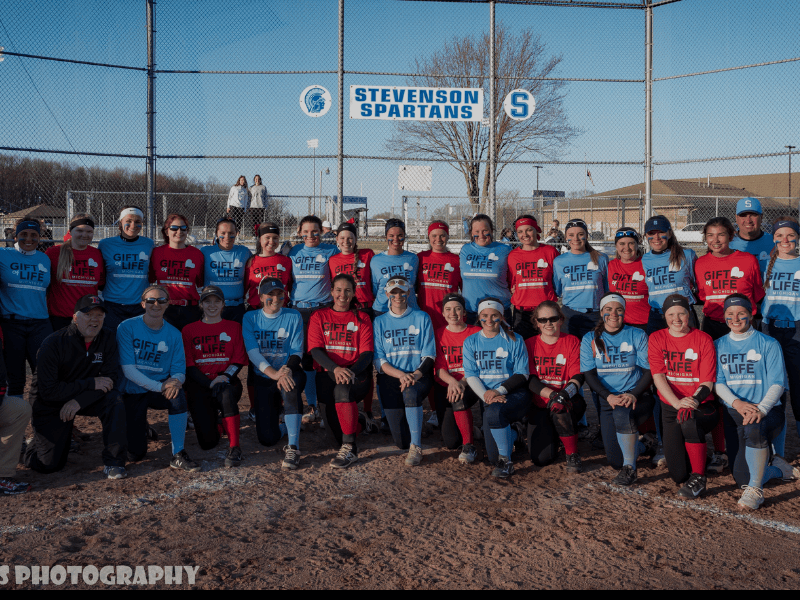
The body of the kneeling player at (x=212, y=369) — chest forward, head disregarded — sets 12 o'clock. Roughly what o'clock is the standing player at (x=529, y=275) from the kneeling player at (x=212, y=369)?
the standing player at (x=529, y=275) is roughly at 9 o'clock from the kneeling player at (x=212, y=369).

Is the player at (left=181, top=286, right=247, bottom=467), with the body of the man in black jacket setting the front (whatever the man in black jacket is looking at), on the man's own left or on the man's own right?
on the man's own left

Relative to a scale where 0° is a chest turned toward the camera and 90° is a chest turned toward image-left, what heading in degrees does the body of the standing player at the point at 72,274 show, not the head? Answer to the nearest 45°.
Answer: approximately 0°

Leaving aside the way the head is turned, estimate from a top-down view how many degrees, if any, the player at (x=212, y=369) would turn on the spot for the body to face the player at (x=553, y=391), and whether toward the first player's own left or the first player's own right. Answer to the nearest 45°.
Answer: approximately 90° to the first player's own left

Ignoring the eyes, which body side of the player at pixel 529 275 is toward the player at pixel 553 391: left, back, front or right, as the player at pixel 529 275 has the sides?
front

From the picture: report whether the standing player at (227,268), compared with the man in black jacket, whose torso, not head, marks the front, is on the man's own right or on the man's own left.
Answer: on the man's own left

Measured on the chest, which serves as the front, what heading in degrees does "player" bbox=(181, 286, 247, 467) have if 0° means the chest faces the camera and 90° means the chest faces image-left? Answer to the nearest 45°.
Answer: approximately 0°
